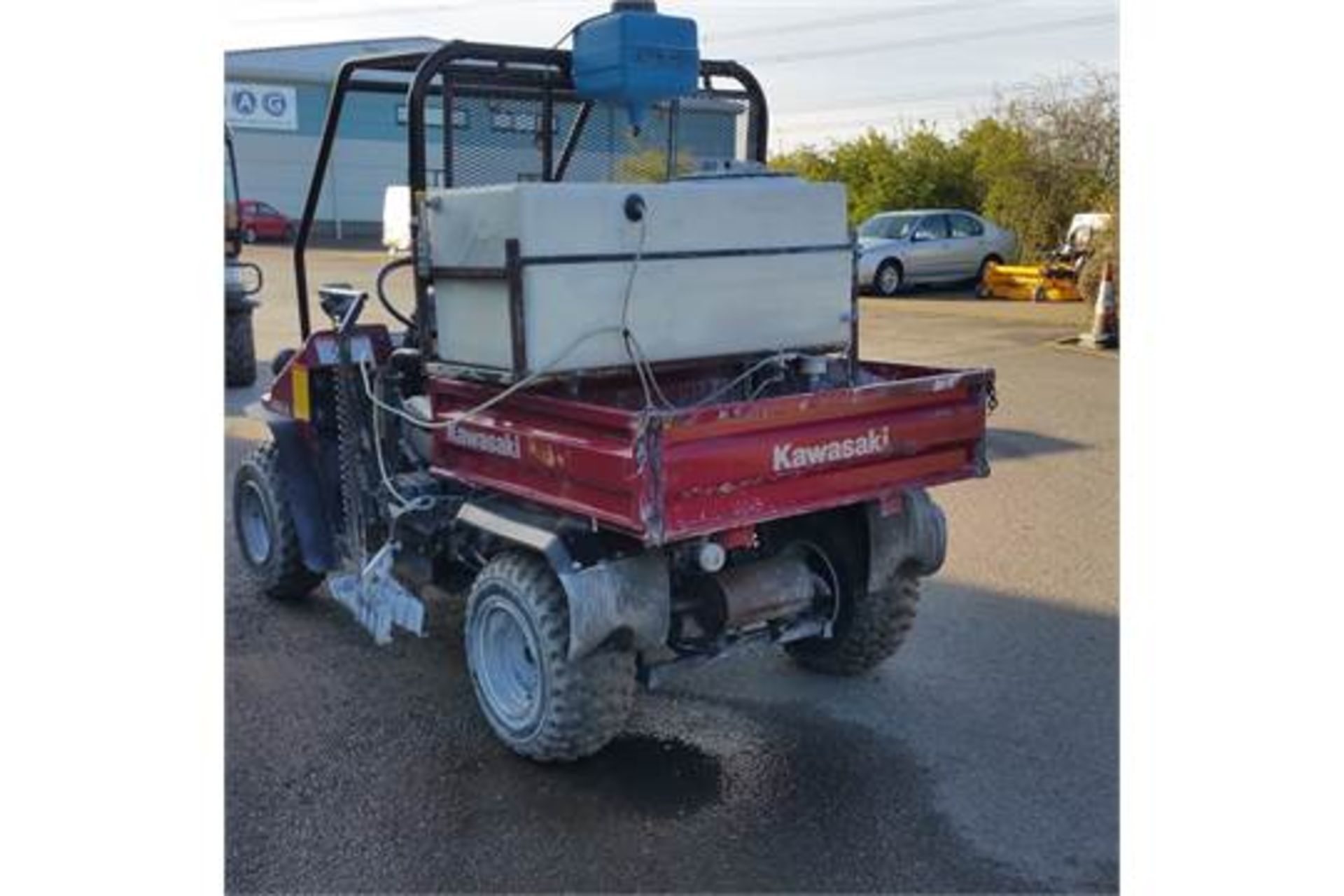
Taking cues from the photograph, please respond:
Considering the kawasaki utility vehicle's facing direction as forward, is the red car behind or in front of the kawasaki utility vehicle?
in front

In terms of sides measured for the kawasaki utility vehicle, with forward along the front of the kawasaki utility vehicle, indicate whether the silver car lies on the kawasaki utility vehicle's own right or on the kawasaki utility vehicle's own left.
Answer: on the kawasaki utility vehicle's own right

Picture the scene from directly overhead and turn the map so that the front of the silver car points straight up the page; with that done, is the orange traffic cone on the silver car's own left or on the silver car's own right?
on the silver car's own left

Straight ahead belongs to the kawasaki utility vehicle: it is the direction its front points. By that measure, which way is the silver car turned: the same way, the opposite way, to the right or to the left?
to the left

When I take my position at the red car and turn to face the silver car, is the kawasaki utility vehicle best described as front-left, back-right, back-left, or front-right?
front-right

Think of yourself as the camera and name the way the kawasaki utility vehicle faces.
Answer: facing away from the viewer and to the left of the viewer
